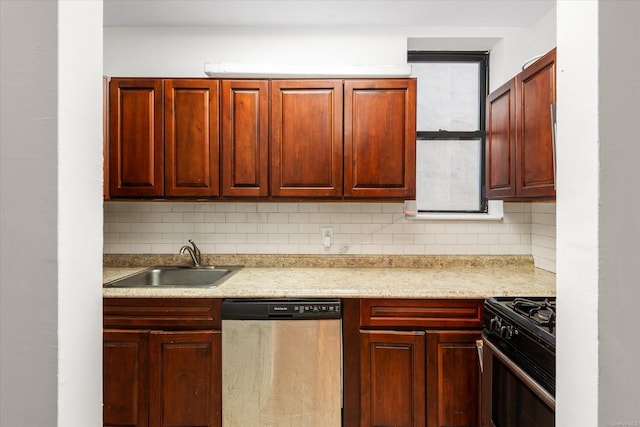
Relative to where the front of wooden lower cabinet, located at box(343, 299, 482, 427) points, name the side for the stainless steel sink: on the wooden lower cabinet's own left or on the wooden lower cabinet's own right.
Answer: on the wooden lower cabinet's own right

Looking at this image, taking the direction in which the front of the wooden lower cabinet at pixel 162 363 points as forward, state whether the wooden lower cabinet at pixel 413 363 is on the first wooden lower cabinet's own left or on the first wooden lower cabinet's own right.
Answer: on the first wooden lower cabinet's own left

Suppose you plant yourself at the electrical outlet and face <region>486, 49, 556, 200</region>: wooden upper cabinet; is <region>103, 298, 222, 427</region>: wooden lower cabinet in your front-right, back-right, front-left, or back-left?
back-right

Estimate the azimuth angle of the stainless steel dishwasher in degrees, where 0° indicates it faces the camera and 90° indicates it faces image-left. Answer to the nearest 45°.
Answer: approximately 0°

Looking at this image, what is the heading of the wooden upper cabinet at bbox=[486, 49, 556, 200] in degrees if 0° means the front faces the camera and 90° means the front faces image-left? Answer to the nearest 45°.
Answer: approximately 45°

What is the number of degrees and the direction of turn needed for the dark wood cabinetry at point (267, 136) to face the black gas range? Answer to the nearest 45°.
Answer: approximately 45° to its left
